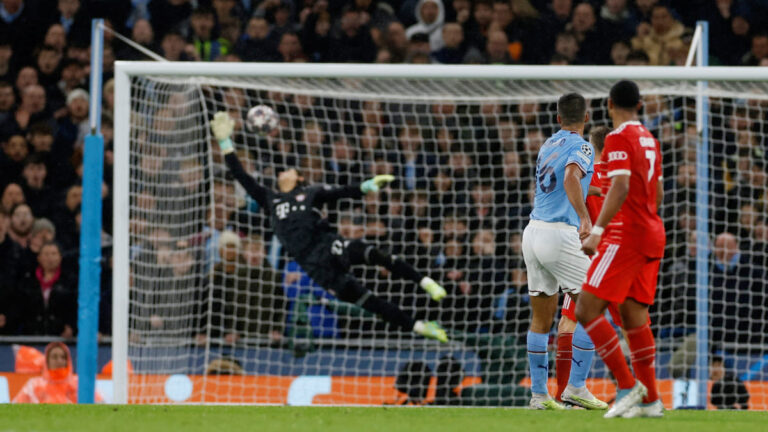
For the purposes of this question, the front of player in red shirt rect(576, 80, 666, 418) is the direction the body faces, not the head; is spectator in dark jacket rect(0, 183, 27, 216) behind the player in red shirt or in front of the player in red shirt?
in front

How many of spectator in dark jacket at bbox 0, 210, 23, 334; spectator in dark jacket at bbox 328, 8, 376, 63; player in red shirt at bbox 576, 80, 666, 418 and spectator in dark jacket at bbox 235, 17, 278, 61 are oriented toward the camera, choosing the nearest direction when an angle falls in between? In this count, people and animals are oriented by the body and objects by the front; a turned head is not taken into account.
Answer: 3

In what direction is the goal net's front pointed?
toward the camera

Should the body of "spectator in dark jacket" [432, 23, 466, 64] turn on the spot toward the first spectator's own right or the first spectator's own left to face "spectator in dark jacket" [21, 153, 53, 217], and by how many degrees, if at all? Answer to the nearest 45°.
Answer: approximately 90° to the first spectator's own right

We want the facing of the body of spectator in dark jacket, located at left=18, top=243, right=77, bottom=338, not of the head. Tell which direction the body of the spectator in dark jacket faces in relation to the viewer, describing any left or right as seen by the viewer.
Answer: facing the viewer

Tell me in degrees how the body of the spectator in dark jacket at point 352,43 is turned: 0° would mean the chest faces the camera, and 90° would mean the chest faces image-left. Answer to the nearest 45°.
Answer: approximately 0°

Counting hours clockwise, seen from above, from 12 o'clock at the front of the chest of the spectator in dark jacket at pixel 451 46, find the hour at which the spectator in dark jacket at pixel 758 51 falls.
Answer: the spectator in dark jacket at pixel 758 51 is roughly at 9 o'clock from the spectator in dark jacket at pixel 451 46.

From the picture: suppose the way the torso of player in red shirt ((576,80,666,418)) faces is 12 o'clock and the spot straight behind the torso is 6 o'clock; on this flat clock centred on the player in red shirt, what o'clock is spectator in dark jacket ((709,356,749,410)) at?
The spectator in dark jacket is roughly at 2 o'clock from the player in red shirt.

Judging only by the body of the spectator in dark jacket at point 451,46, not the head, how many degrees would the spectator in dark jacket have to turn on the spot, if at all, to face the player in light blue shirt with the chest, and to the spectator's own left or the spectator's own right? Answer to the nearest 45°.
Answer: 0° — they already face them

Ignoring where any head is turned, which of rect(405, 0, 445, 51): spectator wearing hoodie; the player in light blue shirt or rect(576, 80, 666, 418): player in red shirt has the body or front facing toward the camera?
the spectator wearing hoodie
